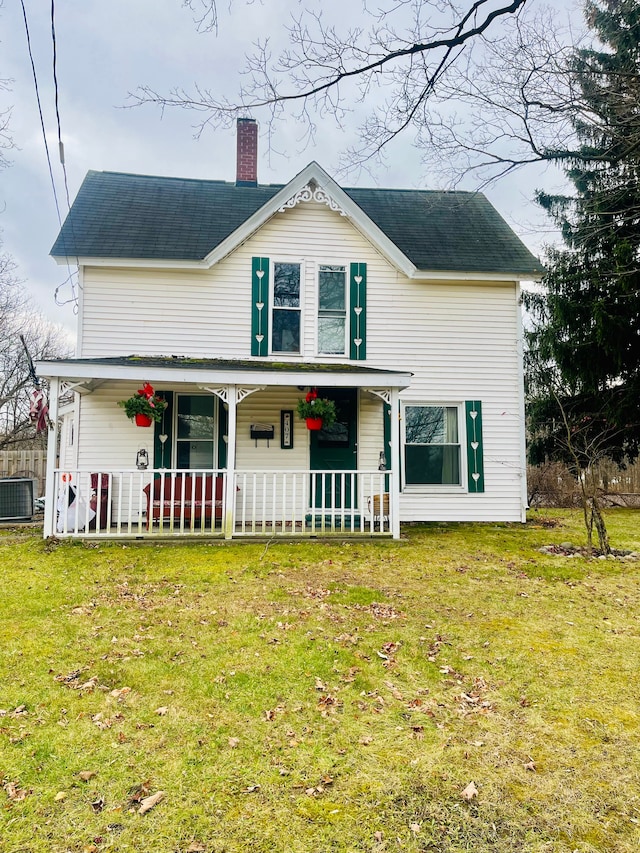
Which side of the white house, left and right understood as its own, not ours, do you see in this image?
front

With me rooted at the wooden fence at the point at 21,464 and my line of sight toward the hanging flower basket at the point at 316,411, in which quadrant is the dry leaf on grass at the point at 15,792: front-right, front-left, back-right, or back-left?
front-right

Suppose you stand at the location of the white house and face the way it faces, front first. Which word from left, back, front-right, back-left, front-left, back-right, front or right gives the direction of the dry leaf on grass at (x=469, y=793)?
front

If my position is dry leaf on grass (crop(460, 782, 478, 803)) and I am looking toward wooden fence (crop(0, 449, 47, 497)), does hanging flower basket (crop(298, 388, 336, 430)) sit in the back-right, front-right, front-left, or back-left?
front-right

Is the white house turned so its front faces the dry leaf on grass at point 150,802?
yes

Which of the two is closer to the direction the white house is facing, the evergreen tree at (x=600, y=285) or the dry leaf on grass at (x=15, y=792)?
the dry leaf on grass

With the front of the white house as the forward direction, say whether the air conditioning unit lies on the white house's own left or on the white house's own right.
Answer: on the white house's own right

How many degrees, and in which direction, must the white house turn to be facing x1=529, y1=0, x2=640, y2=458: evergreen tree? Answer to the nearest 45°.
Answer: approximately 90° to its left

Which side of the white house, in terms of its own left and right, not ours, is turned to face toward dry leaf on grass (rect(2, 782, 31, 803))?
front

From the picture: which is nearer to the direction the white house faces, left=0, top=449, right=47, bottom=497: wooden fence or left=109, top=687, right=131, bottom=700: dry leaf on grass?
the dry leaf on grass

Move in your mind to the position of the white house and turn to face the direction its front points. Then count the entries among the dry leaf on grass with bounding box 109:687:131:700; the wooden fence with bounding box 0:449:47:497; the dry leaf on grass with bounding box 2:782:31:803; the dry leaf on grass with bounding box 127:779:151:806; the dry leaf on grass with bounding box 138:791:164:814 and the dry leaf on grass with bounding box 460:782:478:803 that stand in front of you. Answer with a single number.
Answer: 5

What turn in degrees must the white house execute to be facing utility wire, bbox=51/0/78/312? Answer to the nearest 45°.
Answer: approximately 45° to its right

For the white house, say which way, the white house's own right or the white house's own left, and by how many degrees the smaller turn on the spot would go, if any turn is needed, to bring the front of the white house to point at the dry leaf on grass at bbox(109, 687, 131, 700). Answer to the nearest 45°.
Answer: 0° — it already faces it

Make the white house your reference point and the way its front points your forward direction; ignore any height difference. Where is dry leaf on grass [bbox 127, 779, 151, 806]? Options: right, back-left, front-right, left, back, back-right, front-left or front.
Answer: front
